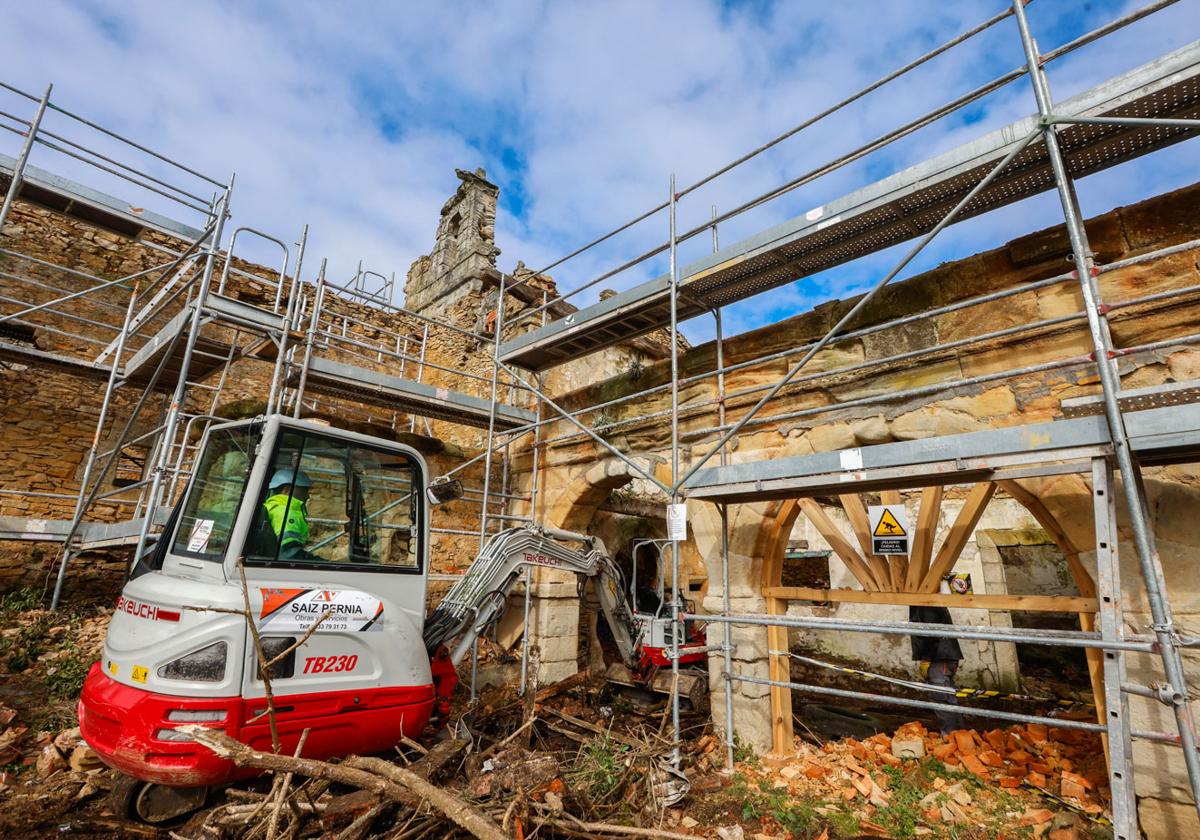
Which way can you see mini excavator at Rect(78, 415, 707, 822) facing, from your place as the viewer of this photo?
facing away from the viewer and to the right of the viewer

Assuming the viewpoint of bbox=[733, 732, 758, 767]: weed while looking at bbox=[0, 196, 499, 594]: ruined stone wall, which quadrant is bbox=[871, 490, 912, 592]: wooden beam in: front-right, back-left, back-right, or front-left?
back-right

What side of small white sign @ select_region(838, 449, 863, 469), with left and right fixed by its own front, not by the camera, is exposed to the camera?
front

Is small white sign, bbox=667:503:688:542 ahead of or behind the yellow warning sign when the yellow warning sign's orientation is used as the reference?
ahead

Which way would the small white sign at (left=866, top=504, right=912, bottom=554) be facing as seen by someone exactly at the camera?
facing the viewer

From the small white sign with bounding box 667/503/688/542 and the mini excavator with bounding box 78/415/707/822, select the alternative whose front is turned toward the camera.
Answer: the small white sign

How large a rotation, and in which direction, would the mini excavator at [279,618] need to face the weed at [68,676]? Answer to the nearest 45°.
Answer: approximately 90° to its left

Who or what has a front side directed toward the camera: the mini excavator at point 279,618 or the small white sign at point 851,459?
the small white sign

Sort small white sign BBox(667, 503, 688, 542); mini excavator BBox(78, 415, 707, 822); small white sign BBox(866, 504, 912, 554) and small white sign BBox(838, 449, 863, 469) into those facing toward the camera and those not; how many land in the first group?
3

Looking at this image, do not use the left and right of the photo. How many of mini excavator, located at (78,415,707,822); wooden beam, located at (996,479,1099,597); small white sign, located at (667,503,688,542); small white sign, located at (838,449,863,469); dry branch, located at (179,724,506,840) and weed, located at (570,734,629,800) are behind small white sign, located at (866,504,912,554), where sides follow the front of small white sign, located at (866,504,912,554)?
0

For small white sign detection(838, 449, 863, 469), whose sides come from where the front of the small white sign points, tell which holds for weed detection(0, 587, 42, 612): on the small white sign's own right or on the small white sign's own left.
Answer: on the small white sign's own right

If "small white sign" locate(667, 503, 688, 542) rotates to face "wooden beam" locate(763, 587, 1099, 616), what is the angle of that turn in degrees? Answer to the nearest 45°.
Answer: approximately 90° to its left

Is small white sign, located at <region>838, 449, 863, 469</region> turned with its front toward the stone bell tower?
no

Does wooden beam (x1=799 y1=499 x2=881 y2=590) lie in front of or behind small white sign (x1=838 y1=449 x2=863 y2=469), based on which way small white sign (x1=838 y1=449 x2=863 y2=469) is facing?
behind

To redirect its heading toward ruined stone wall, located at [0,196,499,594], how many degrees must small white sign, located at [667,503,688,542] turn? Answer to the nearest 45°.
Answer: approximately 90° to its right

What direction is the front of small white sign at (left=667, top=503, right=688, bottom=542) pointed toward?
toward the camera

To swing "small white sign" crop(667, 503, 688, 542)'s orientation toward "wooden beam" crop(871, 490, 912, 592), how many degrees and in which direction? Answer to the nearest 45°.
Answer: approximately 135° to its left

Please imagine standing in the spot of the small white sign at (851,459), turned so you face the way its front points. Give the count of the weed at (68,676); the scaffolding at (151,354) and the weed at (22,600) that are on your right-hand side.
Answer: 3
